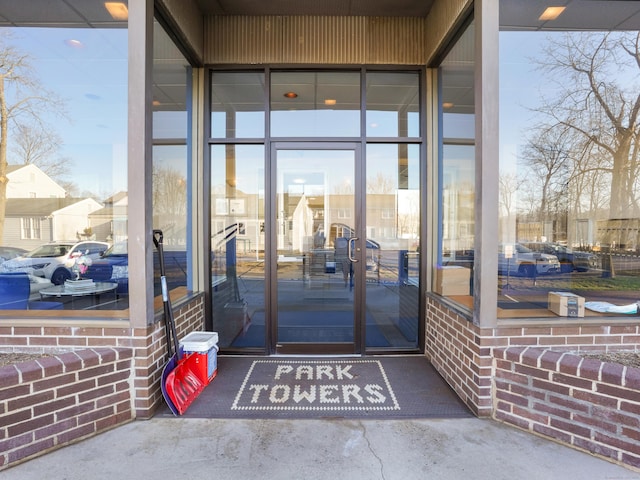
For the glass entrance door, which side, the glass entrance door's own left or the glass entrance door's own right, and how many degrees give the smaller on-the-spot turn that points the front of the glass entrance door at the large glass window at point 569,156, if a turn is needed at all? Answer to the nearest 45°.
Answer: approximately 90° to the glass entrance door's own left

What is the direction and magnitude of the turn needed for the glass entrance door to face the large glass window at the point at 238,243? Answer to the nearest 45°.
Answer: approximately 90° to its right

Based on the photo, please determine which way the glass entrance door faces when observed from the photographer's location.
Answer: facing the viewer

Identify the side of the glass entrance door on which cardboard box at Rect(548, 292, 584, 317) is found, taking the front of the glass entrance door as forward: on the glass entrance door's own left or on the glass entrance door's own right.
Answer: on the glass entrance door's own left

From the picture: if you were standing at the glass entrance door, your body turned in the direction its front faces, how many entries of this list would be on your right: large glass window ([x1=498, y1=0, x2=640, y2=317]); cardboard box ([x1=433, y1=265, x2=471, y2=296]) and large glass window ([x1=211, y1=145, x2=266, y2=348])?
1

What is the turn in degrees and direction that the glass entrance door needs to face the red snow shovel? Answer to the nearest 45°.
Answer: approximately 45° to its right

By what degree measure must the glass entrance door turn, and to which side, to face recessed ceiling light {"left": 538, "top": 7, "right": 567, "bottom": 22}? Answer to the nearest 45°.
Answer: approximately 90° to its left

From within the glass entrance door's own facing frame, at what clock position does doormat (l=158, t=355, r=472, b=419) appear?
The doormat is roughly at 12 o'clock from the glass entrance door.

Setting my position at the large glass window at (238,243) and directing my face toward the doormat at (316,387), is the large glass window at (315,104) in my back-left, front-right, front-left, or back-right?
front-left

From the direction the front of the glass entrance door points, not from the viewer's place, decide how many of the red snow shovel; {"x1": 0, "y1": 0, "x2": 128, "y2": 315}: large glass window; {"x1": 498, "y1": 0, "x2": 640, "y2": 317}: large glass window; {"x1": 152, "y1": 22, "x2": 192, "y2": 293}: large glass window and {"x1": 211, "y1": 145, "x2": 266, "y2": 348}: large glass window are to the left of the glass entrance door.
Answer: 1
